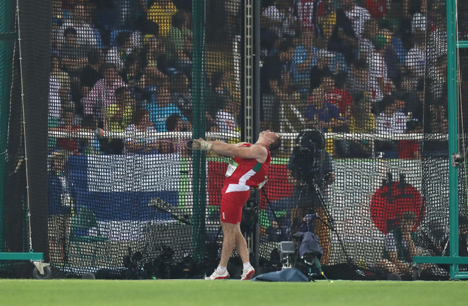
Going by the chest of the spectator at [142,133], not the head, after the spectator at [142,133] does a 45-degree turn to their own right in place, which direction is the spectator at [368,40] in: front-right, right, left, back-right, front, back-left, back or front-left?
back-left

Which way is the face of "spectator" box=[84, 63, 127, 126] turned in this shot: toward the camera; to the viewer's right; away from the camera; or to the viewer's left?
toward the camera

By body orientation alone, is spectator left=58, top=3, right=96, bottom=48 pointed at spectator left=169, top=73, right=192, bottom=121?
no

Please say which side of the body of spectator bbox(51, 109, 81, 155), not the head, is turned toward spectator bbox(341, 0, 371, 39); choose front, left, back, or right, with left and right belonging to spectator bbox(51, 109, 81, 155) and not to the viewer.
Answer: left

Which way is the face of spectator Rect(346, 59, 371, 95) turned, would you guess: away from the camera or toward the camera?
toward the camera

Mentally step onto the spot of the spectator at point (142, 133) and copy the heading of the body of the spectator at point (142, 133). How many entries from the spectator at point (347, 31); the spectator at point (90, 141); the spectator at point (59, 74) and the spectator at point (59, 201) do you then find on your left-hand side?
1

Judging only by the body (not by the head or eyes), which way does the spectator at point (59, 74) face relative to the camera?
toward the camera

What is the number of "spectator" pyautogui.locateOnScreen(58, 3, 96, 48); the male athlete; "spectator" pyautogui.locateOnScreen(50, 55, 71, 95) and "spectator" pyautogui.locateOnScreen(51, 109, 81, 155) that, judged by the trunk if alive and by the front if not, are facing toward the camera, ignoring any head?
3

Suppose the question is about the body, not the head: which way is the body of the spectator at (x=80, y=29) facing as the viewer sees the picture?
toward the camera

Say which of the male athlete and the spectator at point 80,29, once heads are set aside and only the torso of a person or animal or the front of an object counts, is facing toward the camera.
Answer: the spectator

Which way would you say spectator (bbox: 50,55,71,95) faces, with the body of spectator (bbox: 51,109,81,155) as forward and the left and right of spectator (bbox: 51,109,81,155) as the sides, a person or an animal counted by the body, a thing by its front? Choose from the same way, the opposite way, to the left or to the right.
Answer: the same way

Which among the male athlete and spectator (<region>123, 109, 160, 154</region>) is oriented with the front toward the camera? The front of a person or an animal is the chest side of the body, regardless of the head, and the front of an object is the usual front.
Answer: the spectator

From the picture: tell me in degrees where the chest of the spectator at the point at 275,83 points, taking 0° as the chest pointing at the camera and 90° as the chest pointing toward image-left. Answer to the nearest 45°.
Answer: approximately 315°

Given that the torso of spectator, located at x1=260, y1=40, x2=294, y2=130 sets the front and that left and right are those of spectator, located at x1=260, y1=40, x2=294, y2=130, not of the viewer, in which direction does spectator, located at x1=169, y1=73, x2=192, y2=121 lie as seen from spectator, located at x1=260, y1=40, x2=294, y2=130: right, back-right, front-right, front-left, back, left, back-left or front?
back-right

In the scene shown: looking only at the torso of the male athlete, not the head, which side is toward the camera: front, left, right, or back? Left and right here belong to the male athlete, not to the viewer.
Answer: left
